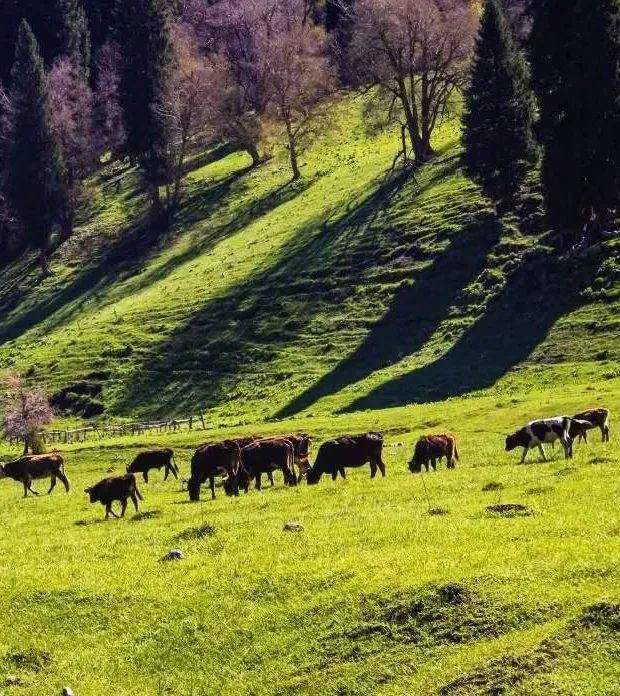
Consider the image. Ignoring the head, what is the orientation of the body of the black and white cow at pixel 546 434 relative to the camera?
to the viewer's left

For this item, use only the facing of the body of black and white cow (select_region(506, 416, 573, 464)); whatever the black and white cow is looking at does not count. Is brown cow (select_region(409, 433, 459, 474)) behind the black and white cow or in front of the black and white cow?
in front

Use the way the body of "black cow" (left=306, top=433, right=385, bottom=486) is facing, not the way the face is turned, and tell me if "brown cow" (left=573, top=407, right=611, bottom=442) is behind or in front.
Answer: behind

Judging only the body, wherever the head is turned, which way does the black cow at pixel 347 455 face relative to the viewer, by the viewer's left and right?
facing to the left of the viewer

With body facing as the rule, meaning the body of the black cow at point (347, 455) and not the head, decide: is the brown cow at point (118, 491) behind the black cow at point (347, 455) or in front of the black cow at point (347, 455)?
in front

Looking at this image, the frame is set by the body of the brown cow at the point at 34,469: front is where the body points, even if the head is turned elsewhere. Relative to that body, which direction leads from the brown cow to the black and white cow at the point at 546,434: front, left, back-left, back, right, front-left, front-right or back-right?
back-left

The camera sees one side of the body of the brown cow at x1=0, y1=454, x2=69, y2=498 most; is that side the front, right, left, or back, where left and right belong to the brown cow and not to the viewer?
left

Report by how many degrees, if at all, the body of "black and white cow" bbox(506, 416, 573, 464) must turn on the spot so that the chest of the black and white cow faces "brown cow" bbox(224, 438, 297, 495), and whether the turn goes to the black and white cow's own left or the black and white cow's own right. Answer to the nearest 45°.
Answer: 0° — it already faces it

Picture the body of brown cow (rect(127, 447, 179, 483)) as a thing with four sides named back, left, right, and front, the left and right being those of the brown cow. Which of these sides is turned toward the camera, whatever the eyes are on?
left

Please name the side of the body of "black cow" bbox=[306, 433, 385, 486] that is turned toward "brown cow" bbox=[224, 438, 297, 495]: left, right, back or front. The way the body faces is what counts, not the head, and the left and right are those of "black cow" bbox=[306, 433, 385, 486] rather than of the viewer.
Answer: front

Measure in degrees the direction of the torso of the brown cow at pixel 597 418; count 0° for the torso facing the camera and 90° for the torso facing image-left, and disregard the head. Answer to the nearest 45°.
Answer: approximately 90°
